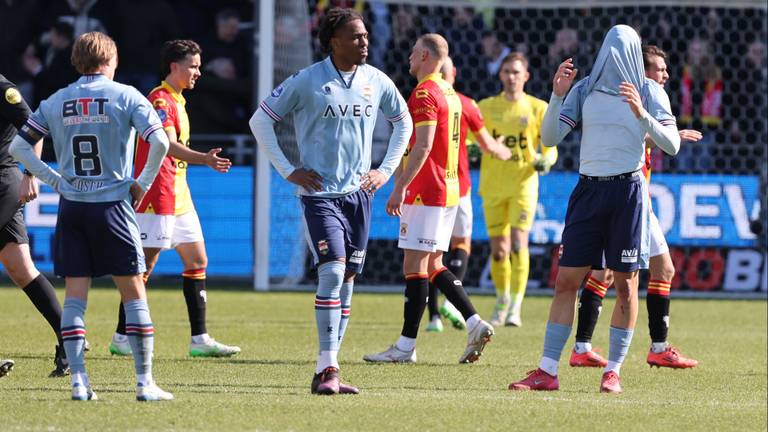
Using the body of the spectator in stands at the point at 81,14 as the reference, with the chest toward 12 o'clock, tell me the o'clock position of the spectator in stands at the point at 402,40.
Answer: the spectator in stands at the point at 402,40 is roughly at 10 o'clock from the spectator in stands at the point at 81,14.

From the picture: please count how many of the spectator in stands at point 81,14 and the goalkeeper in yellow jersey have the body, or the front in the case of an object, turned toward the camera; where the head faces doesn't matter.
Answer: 2

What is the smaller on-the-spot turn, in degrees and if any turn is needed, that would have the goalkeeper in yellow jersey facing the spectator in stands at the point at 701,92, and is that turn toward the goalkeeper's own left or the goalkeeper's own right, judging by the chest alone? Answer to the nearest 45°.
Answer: approximately 135° to the goalkeeper's own left

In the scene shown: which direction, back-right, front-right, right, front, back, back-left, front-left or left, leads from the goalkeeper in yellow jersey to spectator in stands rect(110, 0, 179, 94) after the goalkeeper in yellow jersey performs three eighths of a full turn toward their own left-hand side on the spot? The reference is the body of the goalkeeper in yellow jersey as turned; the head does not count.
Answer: left

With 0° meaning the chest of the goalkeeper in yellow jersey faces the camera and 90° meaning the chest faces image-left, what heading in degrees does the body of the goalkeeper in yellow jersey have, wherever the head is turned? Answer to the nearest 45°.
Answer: approximately 0°

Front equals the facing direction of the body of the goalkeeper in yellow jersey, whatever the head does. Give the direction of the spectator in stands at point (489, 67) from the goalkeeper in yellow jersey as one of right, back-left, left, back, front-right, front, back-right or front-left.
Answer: back

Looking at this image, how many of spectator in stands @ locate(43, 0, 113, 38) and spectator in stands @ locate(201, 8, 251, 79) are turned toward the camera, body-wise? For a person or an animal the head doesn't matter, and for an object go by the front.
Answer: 2
